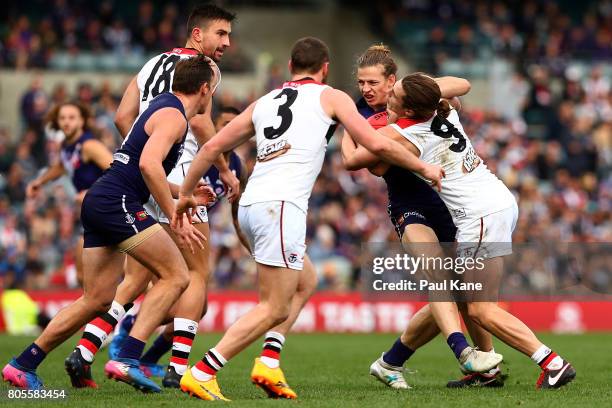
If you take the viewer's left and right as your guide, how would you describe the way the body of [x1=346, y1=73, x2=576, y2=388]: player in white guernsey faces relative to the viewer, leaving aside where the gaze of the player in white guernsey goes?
facing away from the viewer and to the left of the viewer

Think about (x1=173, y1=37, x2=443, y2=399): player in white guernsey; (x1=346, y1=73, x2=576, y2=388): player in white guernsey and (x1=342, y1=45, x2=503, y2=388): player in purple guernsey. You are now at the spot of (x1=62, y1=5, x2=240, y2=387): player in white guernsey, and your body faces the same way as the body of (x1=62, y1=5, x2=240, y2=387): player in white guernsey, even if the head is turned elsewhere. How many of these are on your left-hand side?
0

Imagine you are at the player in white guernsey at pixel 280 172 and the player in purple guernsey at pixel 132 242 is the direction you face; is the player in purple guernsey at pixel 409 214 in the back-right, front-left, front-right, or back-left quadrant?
back-right

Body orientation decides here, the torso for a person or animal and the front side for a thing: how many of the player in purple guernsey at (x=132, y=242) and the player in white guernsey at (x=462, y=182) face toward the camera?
0

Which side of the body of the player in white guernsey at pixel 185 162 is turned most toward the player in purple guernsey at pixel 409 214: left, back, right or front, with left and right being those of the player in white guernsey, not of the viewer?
right

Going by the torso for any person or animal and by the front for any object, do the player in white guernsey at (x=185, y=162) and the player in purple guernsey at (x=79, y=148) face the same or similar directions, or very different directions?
very different directions

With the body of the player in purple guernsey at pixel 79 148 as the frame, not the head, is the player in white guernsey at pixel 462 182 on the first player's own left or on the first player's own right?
on the first player's own left

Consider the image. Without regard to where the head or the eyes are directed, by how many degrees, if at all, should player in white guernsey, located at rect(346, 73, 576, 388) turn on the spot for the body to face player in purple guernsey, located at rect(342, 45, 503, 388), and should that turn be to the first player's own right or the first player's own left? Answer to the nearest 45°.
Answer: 0° — they already face them

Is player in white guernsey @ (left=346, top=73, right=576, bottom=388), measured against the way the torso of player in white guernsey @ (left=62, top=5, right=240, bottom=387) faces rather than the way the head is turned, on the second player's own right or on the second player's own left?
on the second player's own right

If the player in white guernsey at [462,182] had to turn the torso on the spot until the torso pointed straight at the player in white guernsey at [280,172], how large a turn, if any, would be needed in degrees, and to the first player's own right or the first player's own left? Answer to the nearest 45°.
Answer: approximately 90° to the first player's own left

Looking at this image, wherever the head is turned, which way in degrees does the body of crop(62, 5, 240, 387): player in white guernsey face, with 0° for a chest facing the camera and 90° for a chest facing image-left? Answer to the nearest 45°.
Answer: approximately 225°

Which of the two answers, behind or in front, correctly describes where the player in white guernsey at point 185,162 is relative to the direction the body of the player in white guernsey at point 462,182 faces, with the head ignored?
in front

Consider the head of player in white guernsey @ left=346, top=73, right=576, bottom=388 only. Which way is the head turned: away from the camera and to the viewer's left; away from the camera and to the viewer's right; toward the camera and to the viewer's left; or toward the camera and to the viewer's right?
away from the camera and to the viewer's left

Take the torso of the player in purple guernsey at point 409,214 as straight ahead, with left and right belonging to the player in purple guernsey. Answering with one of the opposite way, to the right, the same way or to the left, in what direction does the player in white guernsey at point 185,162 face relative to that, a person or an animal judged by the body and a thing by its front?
the opposite way

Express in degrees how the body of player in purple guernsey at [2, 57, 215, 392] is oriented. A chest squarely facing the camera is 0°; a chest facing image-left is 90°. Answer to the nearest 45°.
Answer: approximately 225°
